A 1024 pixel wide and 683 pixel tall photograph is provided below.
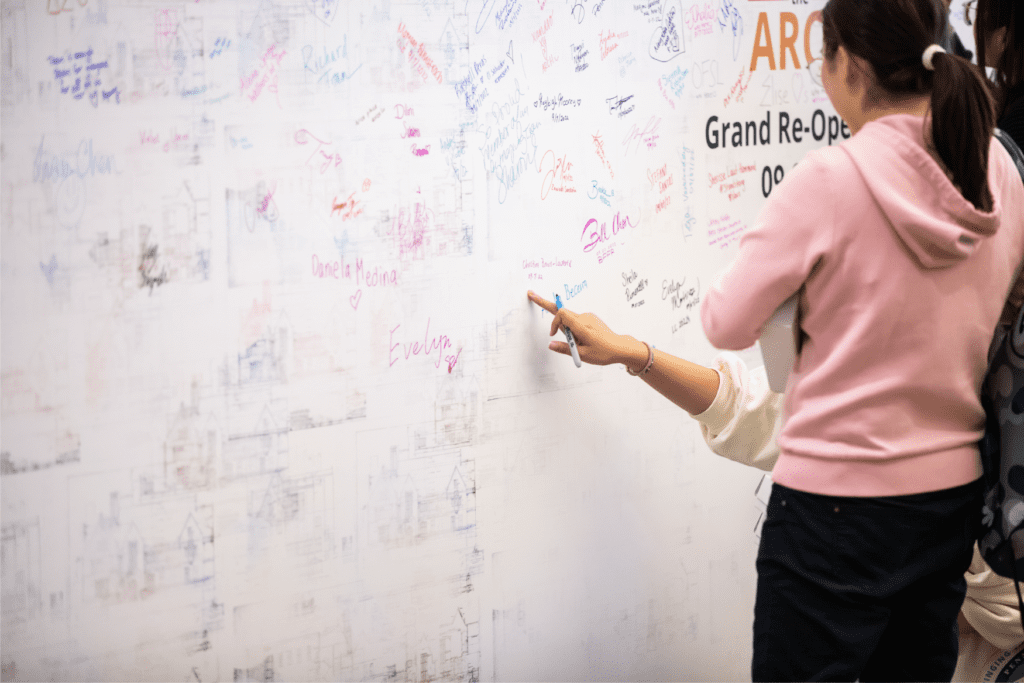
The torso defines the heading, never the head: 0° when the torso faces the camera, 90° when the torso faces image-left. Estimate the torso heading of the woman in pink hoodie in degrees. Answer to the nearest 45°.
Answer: approximately 135°

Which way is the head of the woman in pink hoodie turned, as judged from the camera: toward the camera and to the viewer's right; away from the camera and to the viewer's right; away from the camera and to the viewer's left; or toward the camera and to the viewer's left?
away from the camera and to the viewer's left
